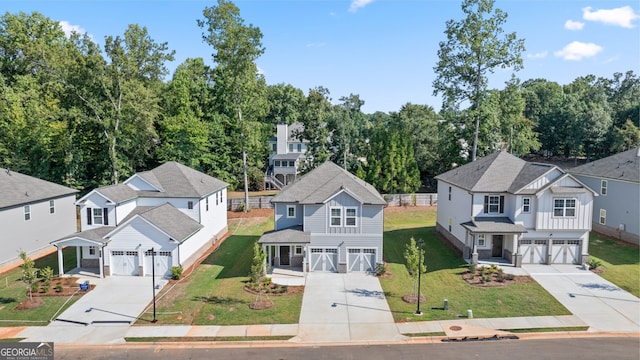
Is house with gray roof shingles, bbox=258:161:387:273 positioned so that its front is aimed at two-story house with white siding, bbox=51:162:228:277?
no

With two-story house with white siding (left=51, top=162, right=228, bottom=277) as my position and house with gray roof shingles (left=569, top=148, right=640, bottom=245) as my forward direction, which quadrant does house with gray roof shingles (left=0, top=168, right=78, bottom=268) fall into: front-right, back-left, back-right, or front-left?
back-left

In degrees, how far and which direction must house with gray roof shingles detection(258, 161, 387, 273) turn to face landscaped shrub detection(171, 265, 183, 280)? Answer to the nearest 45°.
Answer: approximately 90° to its right

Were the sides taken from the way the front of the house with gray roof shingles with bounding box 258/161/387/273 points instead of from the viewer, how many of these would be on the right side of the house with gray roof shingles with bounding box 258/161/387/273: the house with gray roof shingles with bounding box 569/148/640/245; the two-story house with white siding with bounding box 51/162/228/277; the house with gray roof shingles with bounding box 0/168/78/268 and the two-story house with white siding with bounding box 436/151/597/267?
2

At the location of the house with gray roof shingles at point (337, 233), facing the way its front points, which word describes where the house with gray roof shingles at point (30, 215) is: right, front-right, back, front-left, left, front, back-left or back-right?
right

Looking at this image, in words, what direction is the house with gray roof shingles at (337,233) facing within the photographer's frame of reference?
facing the viewer

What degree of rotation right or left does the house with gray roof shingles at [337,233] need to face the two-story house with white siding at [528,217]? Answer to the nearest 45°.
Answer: approximately 90° to its left

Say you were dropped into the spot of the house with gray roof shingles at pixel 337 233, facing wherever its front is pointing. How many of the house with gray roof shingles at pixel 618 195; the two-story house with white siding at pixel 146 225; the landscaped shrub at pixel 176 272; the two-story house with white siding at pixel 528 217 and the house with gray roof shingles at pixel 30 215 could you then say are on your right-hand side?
3

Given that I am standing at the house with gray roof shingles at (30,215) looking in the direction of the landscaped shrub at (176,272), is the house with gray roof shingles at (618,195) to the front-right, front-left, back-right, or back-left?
front-left

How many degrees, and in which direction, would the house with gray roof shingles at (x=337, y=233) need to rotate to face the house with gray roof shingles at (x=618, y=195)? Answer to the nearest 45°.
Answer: approximately 90° to its left

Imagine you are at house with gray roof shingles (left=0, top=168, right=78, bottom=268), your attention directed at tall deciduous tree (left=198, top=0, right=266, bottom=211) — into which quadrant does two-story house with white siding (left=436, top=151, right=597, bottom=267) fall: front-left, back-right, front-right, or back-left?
front-right

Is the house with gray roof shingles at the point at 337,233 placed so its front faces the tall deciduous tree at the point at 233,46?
no

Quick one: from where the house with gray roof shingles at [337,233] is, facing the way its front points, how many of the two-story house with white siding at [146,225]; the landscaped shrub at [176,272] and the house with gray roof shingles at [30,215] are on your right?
3
